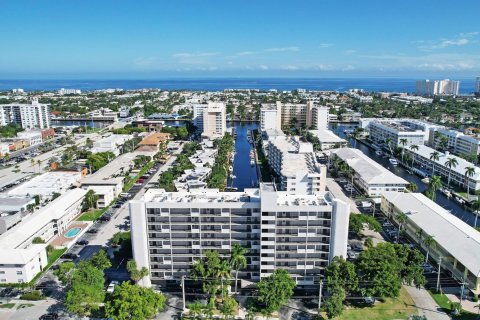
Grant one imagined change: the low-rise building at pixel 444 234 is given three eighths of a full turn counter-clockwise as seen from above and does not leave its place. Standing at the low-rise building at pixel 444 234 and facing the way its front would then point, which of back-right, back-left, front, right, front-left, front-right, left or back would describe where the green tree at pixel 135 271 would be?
back-right

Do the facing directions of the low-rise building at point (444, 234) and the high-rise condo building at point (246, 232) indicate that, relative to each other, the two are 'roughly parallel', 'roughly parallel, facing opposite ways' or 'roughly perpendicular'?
roughly perpendicular

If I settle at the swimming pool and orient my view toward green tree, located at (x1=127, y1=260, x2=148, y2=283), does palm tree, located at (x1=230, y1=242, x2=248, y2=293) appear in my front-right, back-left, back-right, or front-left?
front-left

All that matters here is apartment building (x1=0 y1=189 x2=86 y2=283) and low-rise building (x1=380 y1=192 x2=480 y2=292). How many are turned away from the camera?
0

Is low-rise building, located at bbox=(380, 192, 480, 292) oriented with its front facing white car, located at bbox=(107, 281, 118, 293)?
yes

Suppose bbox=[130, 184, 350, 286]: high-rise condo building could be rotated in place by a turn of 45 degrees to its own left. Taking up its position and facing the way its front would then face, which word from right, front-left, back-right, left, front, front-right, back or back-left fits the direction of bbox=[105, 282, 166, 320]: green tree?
right

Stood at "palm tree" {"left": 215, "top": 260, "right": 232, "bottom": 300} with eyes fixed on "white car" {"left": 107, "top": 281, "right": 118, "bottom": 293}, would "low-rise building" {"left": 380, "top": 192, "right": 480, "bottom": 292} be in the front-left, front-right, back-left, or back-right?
back-right

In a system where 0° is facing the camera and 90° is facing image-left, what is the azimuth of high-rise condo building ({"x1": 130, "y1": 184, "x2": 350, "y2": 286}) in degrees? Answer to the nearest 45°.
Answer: approximately 0°

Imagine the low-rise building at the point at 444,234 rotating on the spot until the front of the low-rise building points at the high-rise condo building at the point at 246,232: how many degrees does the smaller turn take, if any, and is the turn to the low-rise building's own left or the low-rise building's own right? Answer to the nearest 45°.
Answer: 0° — it already faces it

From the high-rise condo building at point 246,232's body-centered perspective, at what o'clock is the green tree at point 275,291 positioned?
The green tree is roughly at 11 o'clock from the high-rise condo building.

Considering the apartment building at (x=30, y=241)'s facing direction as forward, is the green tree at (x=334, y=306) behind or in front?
in front

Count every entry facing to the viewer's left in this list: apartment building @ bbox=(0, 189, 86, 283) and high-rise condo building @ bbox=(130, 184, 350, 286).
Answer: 0

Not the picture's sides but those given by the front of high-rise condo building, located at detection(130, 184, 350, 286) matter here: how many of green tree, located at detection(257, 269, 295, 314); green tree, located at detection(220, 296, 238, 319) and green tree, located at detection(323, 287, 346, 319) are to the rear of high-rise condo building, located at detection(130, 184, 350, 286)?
0

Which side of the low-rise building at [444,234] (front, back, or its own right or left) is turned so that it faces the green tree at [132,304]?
front

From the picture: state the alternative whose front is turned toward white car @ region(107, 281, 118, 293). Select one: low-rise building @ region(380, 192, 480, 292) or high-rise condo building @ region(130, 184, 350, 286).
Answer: the low-rise building

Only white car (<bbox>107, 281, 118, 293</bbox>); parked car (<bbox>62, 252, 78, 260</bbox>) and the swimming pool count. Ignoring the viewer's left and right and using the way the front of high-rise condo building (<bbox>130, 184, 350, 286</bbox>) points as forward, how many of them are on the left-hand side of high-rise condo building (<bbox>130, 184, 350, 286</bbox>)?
0

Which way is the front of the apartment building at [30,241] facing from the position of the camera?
facing the viewer and to the right of the viewer

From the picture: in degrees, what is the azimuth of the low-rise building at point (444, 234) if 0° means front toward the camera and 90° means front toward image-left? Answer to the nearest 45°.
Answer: approximately 45°

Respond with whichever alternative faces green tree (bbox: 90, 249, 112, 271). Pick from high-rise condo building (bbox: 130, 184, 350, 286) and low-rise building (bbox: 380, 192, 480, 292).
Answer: the low-rise building

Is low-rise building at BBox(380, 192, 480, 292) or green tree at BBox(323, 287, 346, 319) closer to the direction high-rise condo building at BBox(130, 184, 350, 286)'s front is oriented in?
the green tree
